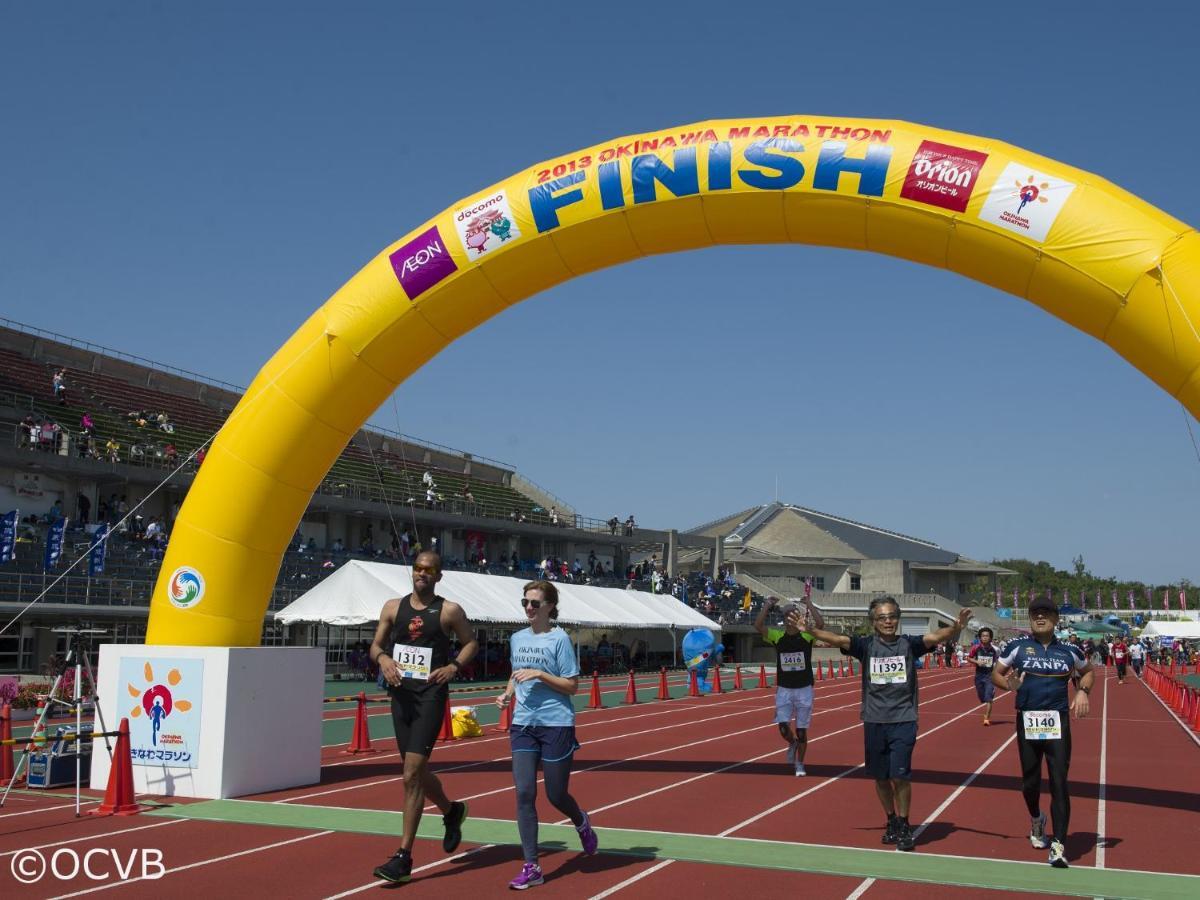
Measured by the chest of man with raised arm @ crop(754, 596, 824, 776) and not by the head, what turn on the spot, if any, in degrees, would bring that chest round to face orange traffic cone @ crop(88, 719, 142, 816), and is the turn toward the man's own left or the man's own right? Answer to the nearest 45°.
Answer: approximately 45° to the man's own right

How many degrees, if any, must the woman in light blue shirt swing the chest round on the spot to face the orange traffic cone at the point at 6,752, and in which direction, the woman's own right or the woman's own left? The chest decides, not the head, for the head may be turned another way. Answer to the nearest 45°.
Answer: approximately 90° to the woman's own right

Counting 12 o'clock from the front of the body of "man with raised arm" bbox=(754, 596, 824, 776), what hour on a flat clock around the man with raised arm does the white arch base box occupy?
The white arch base box is roughly at 2 o'clock from the man with raised arm.

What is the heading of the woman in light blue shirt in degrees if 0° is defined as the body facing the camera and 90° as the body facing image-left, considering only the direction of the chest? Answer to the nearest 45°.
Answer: approximately 45°

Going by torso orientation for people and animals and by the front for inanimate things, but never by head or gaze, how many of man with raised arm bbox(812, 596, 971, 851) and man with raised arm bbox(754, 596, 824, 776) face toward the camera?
2

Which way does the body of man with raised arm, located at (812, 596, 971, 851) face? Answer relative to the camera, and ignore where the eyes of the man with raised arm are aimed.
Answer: toward the camera

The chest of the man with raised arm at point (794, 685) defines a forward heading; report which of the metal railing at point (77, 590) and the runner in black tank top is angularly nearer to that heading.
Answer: the runner in black tank top

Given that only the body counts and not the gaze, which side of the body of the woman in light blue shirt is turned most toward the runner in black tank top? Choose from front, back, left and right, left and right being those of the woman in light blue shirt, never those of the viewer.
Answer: right

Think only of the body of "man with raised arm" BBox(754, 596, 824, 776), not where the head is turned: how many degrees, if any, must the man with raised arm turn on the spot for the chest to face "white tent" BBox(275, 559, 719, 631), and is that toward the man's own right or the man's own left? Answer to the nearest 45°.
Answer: approximately 135° to the man's own right

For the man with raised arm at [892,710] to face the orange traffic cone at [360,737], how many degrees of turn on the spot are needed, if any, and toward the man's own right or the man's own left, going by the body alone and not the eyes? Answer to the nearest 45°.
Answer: approximately 135° to the man's own right

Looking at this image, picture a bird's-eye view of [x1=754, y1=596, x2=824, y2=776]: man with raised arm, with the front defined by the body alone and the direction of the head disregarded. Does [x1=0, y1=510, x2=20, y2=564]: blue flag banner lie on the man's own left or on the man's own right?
on the man's own right

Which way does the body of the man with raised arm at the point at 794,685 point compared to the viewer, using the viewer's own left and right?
facing the viewer

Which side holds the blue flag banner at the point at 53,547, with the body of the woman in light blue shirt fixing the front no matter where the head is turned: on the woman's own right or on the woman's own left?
on the woman's own right

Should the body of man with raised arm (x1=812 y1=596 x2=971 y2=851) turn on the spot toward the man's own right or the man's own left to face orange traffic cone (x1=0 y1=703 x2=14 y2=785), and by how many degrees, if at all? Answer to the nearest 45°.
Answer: approximately 90° to the man's own right
